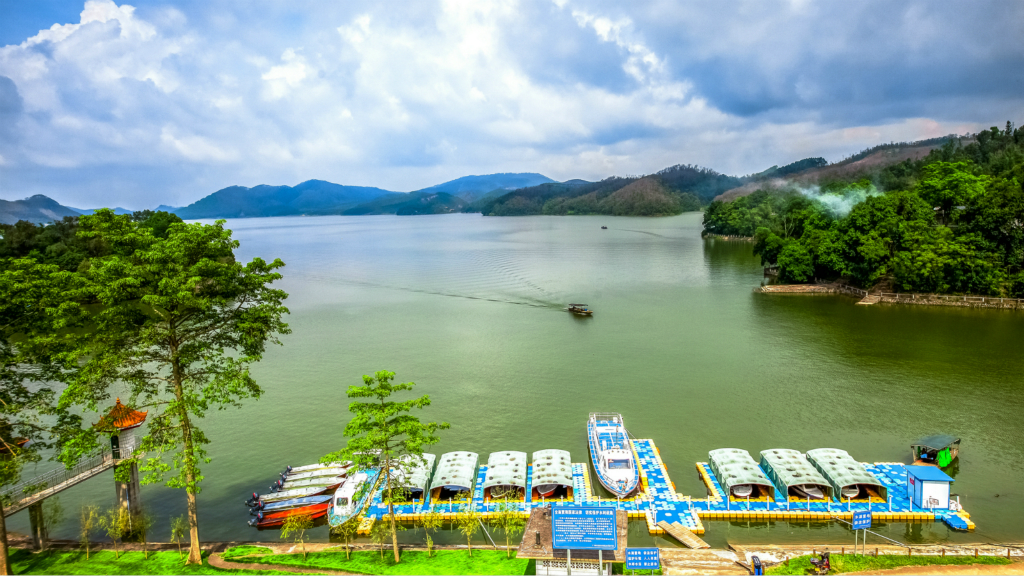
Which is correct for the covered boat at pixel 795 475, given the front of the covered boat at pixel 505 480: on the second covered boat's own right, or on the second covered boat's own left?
on the second covered boat's own left

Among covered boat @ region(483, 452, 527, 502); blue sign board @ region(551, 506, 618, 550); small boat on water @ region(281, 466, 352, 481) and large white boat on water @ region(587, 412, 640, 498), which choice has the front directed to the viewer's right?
small boat on water @ region(281, 466, 352, 481)

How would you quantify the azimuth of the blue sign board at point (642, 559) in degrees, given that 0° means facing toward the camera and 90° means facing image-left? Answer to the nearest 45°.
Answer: approximately 0°

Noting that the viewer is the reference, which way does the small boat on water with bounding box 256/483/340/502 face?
facing to the right of the viewer

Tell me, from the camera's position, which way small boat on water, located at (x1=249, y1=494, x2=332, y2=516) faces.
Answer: facing to the right of the viewer

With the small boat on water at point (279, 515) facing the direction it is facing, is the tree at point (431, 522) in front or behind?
in front

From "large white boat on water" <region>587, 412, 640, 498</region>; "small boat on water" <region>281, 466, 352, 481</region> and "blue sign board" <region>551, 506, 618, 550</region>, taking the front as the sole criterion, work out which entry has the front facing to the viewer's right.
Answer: "small boat on water" <region>281, 466, 352, 481</region>

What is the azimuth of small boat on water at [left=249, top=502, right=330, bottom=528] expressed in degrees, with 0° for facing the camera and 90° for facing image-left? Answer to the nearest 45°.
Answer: approximately 270°

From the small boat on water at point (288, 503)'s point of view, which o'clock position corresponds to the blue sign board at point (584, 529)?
The blue sign board is roughly at 2 o'clock from the small boat on water.

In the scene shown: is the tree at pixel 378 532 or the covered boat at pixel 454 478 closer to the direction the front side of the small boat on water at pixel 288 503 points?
the covered boat
